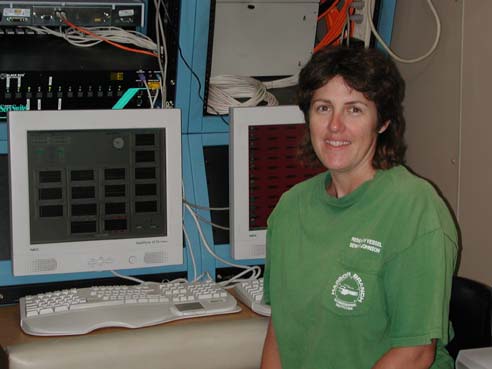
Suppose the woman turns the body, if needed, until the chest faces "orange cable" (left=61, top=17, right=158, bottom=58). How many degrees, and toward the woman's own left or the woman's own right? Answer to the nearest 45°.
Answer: approximately 90° to the woman's own right

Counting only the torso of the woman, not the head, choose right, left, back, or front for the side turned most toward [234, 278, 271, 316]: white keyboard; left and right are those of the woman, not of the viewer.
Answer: right

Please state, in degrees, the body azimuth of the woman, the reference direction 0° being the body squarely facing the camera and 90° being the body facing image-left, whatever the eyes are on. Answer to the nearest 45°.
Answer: approximately 45°

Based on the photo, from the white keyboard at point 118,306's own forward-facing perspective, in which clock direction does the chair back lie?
The chair back is roughly at 10 o'clock from the white keyboard.

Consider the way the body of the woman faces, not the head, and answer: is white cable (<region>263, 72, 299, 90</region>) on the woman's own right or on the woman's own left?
on the woman's own right

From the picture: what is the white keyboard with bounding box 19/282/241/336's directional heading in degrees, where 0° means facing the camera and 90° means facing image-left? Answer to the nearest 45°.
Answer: approximately 0°

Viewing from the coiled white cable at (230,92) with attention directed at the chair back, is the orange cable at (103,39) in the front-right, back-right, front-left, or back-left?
back-right
